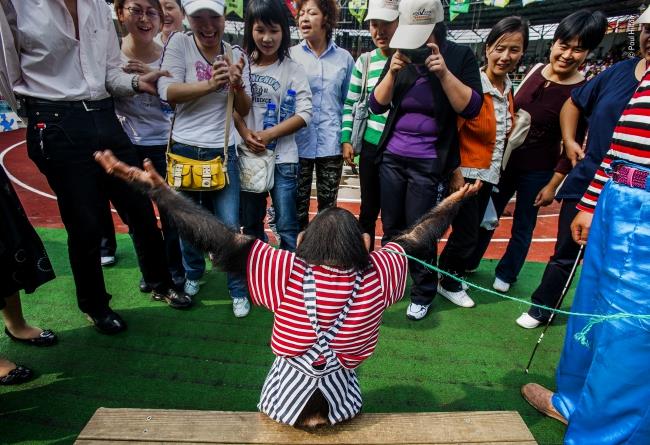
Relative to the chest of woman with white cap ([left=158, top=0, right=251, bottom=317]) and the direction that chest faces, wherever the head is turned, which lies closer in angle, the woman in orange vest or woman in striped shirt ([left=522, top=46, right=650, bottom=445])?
the woman in striped shirt

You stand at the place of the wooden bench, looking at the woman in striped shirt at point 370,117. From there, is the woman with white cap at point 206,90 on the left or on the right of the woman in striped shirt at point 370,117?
left

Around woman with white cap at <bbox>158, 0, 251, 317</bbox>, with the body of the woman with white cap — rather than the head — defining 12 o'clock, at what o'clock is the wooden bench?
The wooden bench is roughly at 12 o'clock from the woman with white cap.

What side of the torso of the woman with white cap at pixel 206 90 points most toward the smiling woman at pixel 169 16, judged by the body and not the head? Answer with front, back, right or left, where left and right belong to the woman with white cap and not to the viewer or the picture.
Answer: back

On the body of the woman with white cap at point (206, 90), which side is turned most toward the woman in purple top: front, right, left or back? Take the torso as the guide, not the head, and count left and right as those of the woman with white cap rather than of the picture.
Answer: left

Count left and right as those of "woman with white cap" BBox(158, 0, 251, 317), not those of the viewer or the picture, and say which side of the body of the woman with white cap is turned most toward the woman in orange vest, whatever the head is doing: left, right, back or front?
left

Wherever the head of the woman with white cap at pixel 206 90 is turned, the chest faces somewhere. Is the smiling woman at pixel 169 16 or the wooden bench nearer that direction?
the wooden bench

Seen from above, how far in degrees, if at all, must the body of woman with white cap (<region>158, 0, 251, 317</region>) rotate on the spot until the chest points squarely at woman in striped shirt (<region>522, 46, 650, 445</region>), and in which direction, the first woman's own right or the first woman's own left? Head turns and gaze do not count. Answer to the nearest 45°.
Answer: approximately 45° to the first woman's own left

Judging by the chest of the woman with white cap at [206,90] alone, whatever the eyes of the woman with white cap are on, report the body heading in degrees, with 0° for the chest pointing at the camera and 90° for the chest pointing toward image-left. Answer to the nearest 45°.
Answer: approximately 0°

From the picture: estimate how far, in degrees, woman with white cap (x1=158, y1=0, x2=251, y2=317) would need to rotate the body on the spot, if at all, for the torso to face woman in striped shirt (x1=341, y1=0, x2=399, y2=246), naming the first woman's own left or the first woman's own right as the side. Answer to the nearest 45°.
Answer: approximately 90° to the first woman's own left
